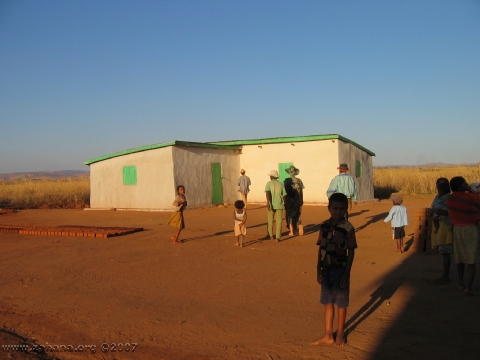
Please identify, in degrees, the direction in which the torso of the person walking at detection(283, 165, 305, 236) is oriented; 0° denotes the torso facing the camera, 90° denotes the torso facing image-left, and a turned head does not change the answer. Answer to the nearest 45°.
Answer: approximately 180°

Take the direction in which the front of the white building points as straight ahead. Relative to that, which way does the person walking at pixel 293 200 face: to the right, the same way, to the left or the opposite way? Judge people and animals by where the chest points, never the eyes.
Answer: the opposite way

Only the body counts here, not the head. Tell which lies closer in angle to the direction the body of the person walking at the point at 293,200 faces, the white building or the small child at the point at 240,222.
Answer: the white building

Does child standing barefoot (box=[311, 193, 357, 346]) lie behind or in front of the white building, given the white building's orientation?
in front

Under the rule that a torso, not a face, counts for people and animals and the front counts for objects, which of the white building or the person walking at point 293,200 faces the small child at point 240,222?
the white building

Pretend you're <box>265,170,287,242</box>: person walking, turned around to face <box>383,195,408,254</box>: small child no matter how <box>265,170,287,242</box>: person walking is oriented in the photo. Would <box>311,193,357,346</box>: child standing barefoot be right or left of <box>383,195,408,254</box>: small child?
right

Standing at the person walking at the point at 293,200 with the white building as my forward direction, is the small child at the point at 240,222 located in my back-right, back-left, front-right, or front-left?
back-left

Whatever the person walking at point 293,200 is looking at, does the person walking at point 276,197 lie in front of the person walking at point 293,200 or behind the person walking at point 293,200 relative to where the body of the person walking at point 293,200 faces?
behind

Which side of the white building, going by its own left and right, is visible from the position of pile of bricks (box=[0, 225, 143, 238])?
front

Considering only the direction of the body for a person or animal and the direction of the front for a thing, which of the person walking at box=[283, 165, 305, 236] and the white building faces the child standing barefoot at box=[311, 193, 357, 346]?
the white building

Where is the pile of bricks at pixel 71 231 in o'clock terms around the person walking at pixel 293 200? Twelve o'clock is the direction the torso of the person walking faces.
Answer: The pile of bricks is roughly at 9 o'clock from the person walking.
